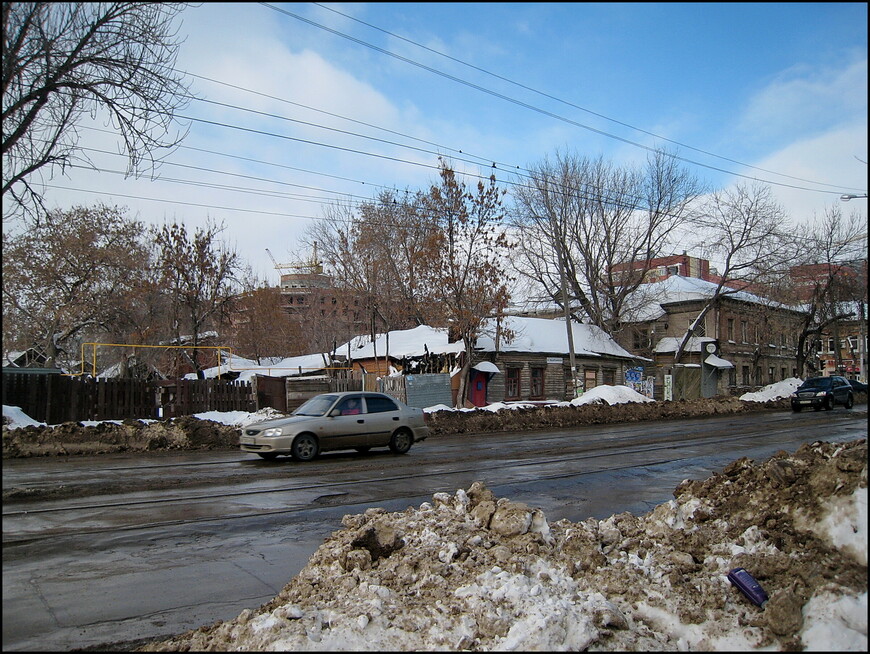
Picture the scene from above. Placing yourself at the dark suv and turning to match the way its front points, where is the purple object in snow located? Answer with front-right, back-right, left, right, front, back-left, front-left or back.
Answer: front-left

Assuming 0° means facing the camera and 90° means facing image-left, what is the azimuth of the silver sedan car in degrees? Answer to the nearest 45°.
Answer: approximately 45°

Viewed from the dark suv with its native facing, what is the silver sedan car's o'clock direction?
The silver sedan car is roughly at 11 o'clock from the dark suv.

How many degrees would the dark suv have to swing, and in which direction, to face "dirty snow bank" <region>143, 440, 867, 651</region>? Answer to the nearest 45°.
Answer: approximately 45° to its left

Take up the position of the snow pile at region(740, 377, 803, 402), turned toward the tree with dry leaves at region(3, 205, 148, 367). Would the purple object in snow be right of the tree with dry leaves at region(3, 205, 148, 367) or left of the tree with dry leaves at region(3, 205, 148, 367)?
left

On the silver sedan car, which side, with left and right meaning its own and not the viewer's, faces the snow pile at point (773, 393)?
back

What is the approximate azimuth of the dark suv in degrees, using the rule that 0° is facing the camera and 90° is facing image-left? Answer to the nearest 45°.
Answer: approximately 45°

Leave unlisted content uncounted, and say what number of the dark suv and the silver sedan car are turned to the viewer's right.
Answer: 0

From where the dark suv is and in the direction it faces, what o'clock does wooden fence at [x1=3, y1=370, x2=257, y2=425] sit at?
The wooden fence is roughly at 12 o'clock from the dark suv.

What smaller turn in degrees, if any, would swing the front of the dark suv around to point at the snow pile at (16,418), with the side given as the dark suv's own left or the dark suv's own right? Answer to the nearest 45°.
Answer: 0° — it already faces it

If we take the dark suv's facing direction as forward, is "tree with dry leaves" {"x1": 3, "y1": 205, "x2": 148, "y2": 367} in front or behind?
in front

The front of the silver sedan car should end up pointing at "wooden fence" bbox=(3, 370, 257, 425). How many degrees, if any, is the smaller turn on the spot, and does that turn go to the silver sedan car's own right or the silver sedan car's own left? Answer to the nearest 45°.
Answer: approximately 90° to the silver sedan car's own right
